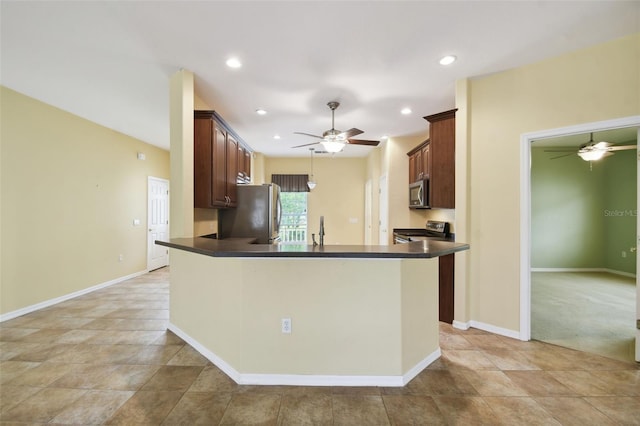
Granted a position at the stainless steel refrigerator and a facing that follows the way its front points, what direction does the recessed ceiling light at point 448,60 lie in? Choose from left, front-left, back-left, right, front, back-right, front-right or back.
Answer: front-right

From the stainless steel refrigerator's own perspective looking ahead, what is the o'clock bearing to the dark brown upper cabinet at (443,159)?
The dark brown upper cabinet is roughly at 1 o'clock from the stainless steel refrigerator.

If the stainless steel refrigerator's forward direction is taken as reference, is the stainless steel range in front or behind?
in front

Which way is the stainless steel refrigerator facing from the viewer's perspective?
to the viewer's right

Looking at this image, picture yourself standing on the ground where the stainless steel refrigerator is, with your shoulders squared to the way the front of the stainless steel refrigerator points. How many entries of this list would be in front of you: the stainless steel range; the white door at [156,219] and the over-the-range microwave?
2

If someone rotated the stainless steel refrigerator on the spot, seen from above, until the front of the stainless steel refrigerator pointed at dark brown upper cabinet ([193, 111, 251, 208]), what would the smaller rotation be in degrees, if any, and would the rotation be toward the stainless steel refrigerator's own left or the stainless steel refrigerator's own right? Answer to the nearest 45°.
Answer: approximately 135° to the stainless steel refrigerator's own right

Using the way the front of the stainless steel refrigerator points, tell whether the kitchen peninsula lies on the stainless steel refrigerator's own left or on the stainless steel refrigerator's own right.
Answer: on the stainless steel refrigerator's own right

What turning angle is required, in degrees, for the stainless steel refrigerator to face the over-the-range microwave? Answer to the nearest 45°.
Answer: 0° — it already faces it
